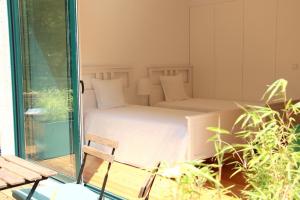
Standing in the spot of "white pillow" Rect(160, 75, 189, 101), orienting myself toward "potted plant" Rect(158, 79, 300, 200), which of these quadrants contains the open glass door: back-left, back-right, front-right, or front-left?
front-right

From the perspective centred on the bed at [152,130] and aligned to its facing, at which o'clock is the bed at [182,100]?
the bed at [182,100] is roughly at 8 o'clock from the bed at [152,130].

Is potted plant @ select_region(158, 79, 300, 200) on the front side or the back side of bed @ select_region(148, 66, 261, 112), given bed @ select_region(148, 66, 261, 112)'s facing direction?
on the front side

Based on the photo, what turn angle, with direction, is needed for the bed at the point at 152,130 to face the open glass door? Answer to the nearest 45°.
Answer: approximately 135° to its right

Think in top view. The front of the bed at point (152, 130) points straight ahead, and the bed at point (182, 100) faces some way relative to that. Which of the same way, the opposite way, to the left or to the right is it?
the same way

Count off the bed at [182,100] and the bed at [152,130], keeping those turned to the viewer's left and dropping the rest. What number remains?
0

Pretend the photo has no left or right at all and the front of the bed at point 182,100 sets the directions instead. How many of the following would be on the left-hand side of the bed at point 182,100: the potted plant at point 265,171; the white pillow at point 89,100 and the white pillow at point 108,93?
0

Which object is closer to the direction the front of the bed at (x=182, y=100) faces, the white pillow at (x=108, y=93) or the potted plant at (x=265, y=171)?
the potted plant

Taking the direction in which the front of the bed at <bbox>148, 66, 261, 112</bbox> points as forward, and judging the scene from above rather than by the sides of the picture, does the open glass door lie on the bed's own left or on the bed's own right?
on the bed's own right

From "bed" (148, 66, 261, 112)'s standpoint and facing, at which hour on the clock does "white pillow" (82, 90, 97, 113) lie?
The white pillow is roughly at 3 o'clock from the bed.

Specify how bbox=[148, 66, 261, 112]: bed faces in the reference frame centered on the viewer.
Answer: facing the viewer and to the right of the viewer

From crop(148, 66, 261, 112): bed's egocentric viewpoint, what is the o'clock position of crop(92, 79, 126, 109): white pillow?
The white pillow is roughly at 3 o'clock from the bed.

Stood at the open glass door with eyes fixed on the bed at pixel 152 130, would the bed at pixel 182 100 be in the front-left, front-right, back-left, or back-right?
front-left
